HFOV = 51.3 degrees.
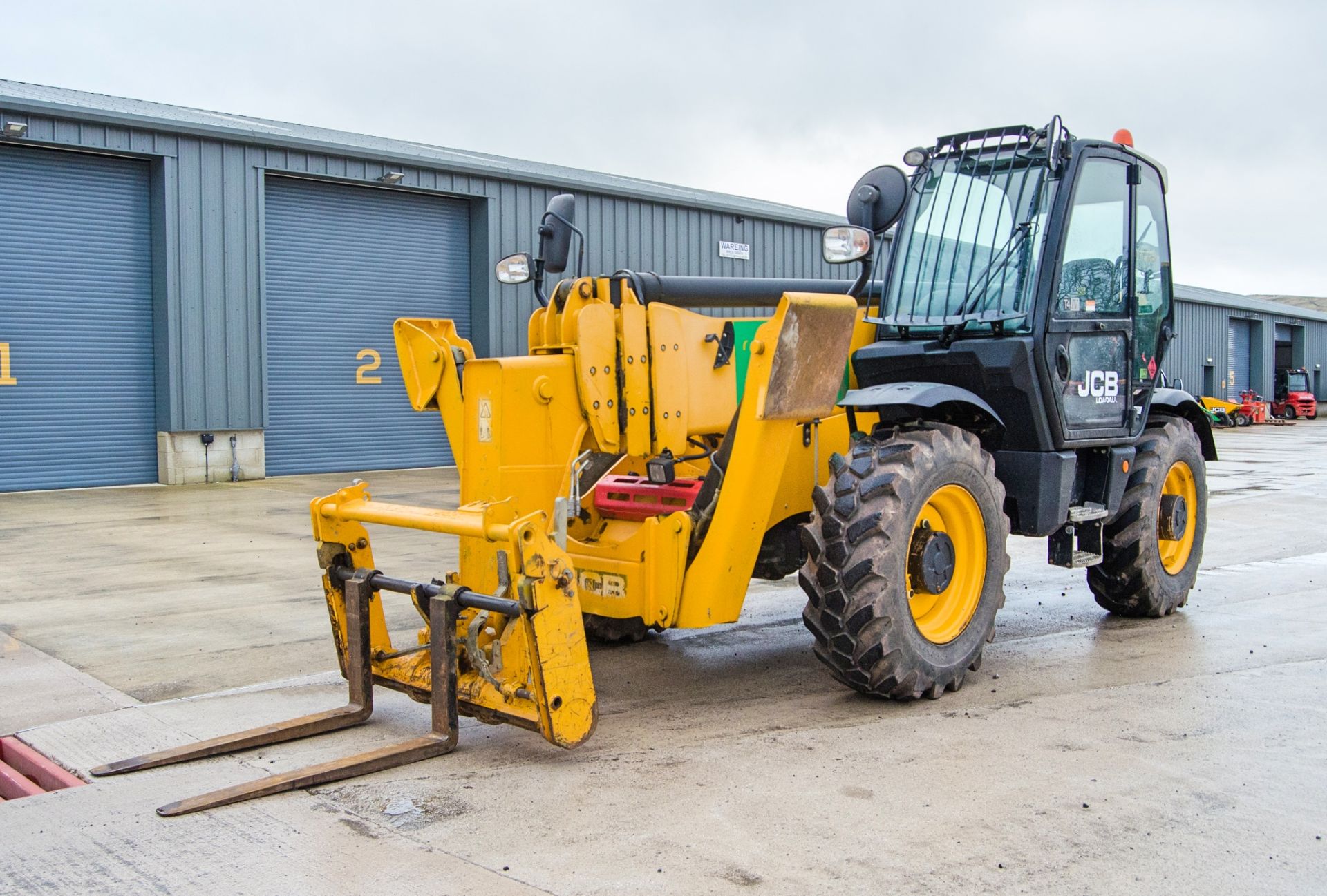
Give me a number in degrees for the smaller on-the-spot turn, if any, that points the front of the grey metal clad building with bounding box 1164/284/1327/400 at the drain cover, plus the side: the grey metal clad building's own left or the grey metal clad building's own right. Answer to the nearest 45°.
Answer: approximately 45° to the grey metal clad building's own right

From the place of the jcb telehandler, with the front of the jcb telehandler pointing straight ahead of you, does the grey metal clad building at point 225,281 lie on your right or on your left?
on your right

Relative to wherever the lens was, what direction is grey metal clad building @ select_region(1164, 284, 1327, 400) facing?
facing the viewer and to the right of the viewer

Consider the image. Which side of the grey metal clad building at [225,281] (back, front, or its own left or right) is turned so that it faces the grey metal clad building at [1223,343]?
left

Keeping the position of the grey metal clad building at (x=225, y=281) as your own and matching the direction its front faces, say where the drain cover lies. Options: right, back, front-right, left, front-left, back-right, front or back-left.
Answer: front-right

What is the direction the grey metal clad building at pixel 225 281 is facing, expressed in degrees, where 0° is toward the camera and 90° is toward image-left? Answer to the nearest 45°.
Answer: approximately 315°

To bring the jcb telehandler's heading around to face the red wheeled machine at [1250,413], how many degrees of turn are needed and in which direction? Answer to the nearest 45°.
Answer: approximately 180°

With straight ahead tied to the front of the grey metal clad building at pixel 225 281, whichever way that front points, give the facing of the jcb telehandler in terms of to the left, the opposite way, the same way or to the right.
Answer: to the right

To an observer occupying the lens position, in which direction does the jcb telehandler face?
facing the viewer and to the left of the viewer

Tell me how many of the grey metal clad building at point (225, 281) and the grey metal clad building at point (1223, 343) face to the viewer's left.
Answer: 0

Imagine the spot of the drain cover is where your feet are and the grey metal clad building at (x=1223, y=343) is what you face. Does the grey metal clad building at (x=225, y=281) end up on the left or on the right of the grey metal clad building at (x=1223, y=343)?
left

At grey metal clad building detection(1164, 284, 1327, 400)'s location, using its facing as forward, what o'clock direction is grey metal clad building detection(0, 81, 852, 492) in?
grey metal clad building detection(0, 81, 852, 492) is roughly at 2 o'clock from grey metal clad building detection(1164, 284, 1327, 400).

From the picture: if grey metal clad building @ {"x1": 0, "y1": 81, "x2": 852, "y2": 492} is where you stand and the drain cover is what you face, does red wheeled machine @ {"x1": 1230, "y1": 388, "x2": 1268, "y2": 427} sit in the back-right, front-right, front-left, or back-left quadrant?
back-left
